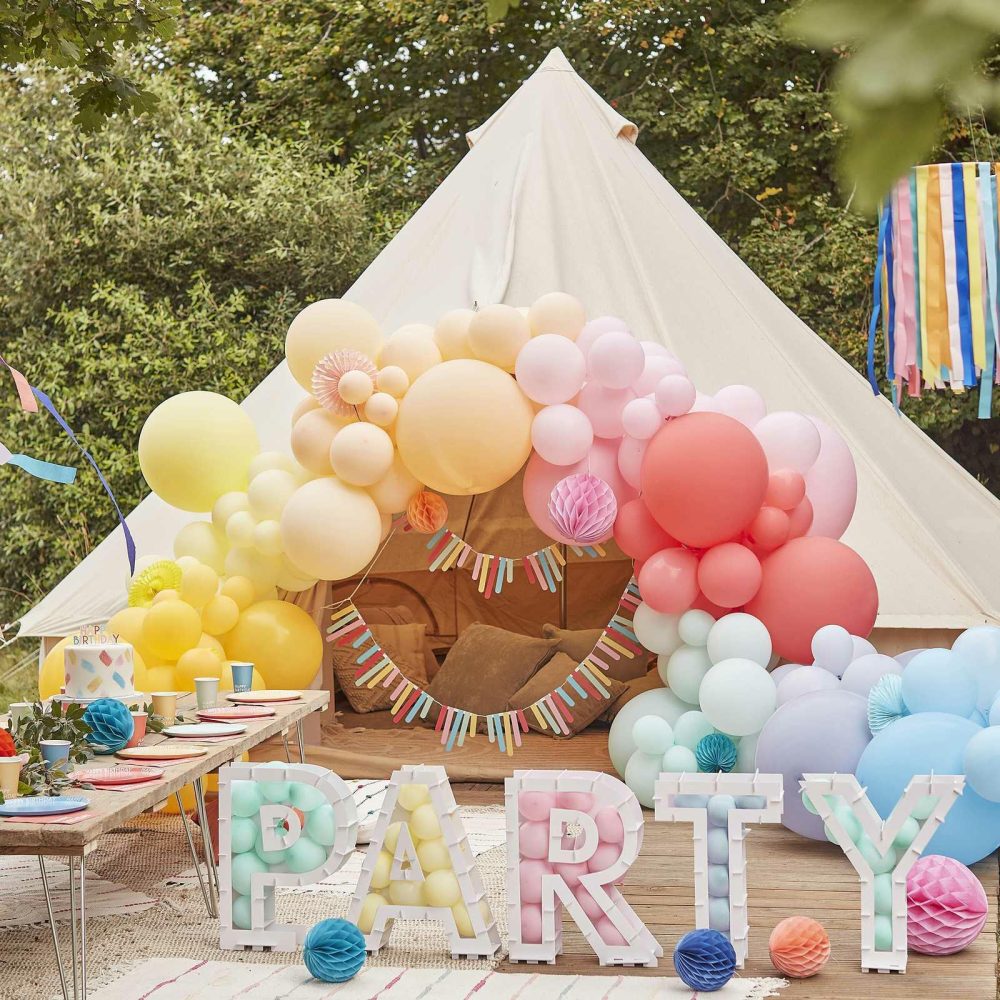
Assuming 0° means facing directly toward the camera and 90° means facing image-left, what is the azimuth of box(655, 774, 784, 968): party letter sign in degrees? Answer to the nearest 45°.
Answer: approximately 0°

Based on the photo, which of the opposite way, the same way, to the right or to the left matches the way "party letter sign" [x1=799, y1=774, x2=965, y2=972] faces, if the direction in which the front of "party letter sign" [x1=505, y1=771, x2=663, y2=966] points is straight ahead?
the same way

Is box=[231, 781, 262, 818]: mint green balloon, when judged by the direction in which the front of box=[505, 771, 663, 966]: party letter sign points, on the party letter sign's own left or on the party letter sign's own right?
on the party letter sign's own right

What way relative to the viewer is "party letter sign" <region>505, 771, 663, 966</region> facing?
toward the camera

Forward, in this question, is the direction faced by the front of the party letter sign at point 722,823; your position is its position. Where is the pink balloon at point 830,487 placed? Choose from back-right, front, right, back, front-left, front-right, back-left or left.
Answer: back

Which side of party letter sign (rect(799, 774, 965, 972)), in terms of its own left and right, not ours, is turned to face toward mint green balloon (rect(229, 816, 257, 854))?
right

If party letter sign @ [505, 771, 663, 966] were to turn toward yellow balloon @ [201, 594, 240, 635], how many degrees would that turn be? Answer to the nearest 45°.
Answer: approximately 135° to its right

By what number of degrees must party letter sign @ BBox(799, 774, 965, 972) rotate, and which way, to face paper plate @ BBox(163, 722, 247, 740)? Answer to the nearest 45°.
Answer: approximately 90° to its right

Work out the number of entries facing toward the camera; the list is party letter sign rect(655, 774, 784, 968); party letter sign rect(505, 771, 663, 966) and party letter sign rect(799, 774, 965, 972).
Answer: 3

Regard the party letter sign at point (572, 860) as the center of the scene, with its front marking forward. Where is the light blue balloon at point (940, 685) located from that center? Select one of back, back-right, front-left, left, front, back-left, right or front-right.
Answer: back-left

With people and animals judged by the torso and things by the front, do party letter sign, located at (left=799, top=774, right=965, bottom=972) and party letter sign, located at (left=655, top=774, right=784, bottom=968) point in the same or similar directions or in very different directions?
same or similar directions

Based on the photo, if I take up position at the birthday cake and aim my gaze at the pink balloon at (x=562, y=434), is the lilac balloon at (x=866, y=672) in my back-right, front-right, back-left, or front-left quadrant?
front-right

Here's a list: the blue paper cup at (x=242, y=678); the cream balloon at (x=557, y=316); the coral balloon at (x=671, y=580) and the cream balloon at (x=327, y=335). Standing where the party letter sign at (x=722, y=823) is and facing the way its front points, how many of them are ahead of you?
0

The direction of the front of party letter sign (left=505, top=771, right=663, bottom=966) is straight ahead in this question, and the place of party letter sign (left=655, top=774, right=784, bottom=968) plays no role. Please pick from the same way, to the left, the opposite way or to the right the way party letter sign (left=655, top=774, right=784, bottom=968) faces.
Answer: the same way

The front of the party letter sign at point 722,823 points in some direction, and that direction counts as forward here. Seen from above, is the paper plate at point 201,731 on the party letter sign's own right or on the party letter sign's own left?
on the party letter sign's own right

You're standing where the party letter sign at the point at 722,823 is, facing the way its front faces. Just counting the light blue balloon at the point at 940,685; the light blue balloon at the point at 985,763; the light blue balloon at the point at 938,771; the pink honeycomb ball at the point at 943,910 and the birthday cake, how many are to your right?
1

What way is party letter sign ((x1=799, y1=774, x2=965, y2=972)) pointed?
toward the camera
